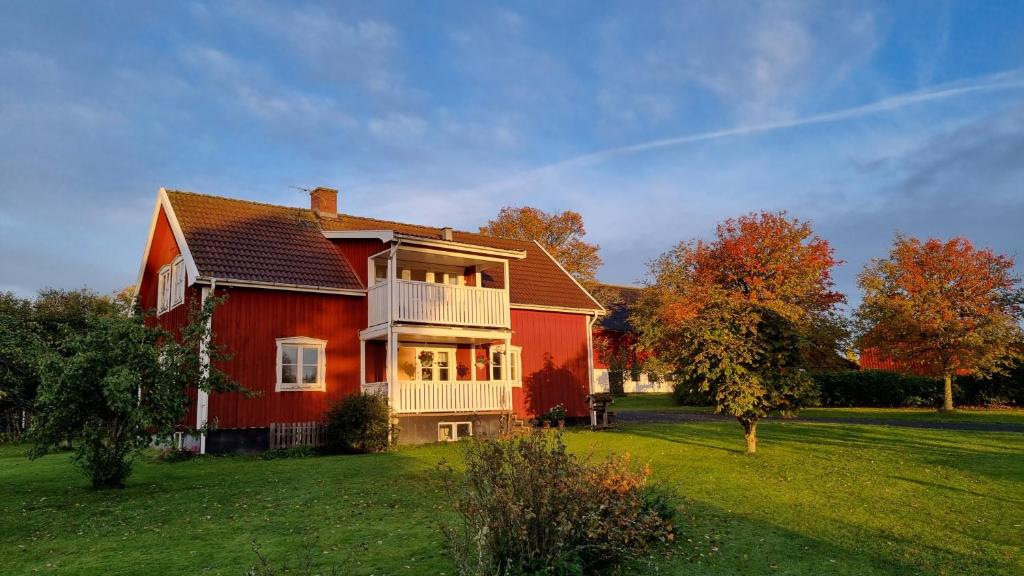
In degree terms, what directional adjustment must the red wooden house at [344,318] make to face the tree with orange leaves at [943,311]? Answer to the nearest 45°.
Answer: approximately 45° to its left

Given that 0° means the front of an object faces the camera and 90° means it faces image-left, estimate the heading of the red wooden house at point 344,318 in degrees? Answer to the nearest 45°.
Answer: approximately 315°

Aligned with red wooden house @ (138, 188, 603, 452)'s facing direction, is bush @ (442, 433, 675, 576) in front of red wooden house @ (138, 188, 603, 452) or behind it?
in front

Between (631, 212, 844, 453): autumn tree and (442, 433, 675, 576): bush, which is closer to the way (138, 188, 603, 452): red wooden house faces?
the bush

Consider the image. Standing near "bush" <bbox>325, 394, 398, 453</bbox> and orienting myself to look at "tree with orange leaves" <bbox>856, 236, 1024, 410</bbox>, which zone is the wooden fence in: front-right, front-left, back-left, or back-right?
back-left

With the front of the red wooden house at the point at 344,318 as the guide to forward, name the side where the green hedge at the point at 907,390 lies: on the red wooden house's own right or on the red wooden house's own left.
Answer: on the red wooden house's own left

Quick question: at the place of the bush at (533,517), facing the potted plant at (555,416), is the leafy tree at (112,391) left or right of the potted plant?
left

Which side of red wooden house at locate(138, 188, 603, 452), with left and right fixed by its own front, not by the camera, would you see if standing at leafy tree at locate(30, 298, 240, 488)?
right

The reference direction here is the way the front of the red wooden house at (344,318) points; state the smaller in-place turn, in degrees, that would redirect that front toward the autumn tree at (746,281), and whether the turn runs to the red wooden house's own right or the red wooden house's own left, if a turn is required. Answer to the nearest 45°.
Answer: approximately 90° to the red wooden house's own left
